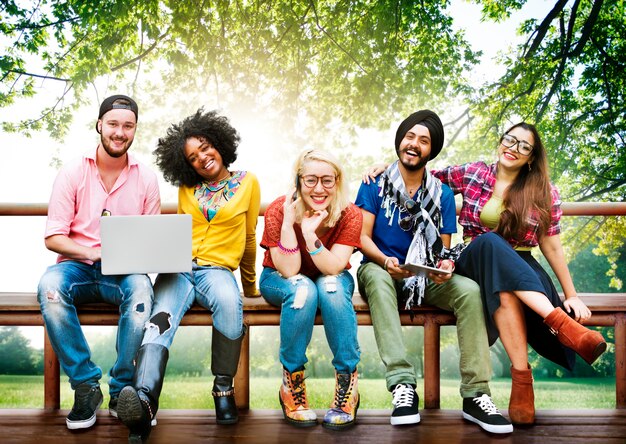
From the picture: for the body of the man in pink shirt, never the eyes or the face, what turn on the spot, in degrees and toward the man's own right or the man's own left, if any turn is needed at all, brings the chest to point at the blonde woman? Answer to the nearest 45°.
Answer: approximately 45° to the man's own left

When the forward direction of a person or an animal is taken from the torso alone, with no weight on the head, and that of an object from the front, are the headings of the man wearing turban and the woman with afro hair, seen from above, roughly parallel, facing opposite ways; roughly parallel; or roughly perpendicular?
roughly parallel

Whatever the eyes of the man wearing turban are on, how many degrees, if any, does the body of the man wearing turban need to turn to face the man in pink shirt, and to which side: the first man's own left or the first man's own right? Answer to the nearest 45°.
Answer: approximately 90° to the first man's own right

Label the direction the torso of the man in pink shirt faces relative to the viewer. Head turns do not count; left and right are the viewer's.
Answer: facing the viewer

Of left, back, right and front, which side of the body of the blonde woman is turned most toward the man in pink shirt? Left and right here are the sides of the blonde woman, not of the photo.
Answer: right

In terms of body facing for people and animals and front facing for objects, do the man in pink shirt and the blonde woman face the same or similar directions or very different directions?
same or similar directions

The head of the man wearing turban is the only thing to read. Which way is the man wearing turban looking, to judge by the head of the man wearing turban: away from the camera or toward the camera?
toward the camera

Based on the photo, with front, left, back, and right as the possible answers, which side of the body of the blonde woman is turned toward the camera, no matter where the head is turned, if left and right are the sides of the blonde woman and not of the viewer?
front

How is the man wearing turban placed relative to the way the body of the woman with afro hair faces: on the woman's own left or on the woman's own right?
on the woman's own left
